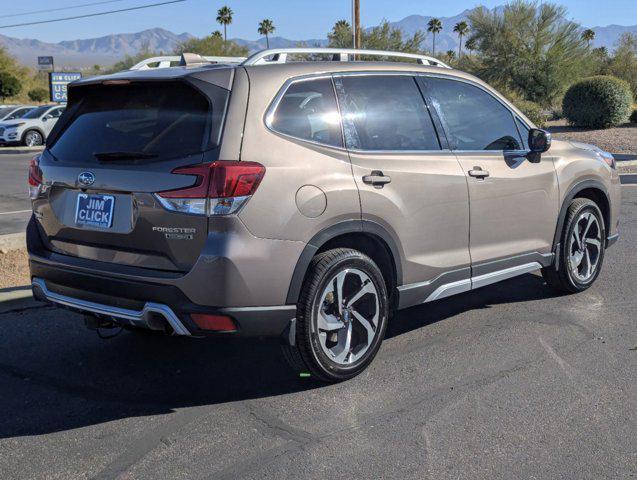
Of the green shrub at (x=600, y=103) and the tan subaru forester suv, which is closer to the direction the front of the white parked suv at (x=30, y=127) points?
the tan subaru forester suv

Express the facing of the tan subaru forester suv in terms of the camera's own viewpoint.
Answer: facing away from the viewer and to the right of the viewer

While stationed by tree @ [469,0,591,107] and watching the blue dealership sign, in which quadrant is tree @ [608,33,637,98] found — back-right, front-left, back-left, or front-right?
back-right
